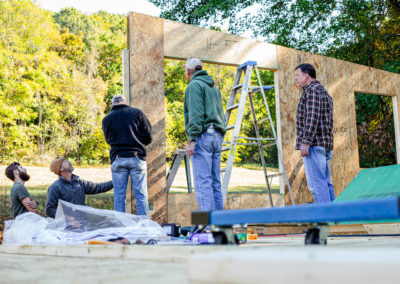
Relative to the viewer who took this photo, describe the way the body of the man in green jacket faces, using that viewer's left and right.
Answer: facing away from the viewer and to the left of the viewer

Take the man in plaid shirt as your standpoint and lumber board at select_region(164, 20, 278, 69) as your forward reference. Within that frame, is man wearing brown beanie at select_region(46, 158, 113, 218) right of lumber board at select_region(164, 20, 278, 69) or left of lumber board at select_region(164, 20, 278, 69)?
left

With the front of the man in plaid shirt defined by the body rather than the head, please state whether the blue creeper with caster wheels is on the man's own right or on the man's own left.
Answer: on the man's own left

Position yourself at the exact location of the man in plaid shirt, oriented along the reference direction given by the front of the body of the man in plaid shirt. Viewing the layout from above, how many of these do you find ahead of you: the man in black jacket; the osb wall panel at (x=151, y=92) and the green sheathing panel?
2

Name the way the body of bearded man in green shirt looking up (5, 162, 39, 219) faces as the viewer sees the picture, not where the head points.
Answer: to the viewer's right

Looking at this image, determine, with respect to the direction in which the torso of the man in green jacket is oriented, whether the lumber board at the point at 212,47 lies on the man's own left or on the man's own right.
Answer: on the man's own right

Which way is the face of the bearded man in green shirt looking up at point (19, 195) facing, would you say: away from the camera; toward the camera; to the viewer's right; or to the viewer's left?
to the viewer's right

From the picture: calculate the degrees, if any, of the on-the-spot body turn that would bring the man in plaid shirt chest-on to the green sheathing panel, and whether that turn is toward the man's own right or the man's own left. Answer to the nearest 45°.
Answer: approximately 135° to the man's own right

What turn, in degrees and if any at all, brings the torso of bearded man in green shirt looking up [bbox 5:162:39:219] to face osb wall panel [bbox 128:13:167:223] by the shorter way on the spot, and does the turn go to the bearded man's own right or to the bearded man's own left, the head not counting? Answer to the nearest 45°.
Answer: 0° — they already face it

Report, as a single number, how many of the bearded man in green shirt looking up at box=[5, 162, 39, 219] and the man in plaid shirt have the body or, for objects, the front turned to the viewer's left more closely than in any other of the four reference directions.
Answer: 1

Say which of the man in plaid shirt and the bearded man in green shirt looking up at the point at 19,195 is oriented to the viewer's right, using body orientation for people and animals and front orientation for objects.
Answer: the bearded man in green shirt looking up

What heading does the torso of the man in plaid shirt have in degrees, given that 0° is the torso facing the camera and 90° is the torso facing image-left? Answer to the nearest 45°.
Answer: approximately 90°

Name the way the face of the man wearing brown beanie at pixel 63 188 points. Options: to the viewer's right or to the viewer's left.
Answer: to the viewer's right

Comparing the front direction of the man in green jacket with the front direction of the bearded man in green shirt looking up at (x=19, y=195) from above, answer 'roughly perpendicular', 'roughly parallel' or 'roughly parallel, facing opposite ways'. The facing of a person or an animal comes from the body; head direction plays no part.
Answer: roughly perpendicular
